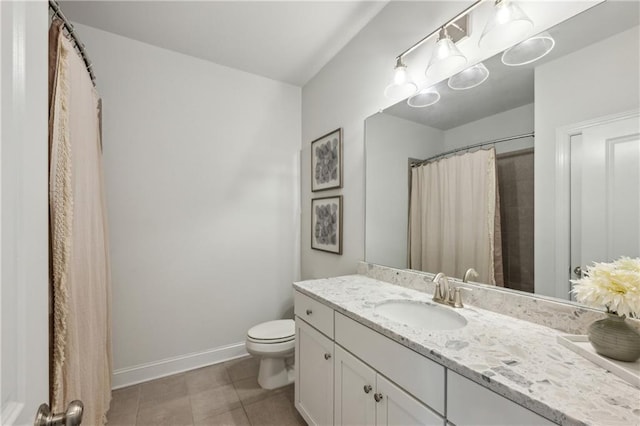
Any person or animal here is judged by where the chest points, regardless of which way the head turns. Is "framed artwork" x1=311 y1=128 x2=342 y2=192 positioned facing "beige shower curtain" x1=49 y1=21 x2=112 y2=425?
yes

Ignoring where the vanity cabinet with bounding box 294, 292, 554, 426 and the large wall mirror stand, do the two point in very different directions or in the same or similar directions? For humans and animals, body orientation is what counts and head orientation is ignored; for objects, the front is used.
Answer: same or similar directions

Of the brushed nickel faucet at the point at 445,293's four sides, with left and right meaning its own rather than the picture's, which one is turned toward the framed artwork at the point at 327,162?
right

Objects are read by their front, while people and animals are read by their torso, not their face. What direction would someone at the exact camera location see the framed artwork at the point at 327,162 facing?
facing the viewer and to the left of the viewer

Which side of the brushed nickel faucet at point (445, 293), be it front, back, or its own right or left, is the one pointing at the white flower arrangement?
left

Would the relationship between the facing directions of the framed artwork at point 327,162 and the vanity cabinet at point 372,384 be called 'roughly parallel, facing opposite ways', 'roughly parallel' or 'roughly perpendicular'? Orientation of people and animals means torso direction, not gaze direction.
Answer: roughly parallel

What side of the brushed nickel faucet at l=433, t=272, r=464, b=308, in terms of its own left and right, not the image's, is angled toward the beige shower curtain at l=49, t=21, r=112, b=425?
front

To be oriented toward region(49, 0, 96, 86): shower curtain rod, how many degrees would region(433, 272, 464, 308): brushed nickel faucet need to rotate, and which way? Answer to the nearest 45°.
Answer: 0° — it already faces it

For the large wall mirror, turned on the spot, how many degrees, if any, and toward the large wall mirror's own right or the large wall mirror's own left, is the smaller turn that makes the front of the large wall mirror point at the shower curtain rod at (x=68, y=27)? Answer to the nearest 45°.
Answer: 0° — it already faces it

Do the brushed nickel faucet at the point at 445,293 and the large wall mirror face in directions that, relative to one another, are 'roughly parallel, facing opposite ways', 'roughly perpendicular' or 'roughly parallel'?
roughly parallel

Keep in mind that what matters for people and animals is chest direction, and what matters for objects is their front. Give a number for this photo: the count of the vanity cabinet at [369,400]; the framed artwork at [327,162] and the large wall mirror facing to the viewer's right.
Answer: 0

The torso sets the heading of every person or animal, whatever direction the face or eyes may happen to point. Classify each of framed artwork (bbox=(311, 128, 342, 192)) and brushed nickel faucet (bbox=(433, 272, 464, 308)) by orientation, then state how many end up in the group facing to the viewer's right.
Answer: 0
